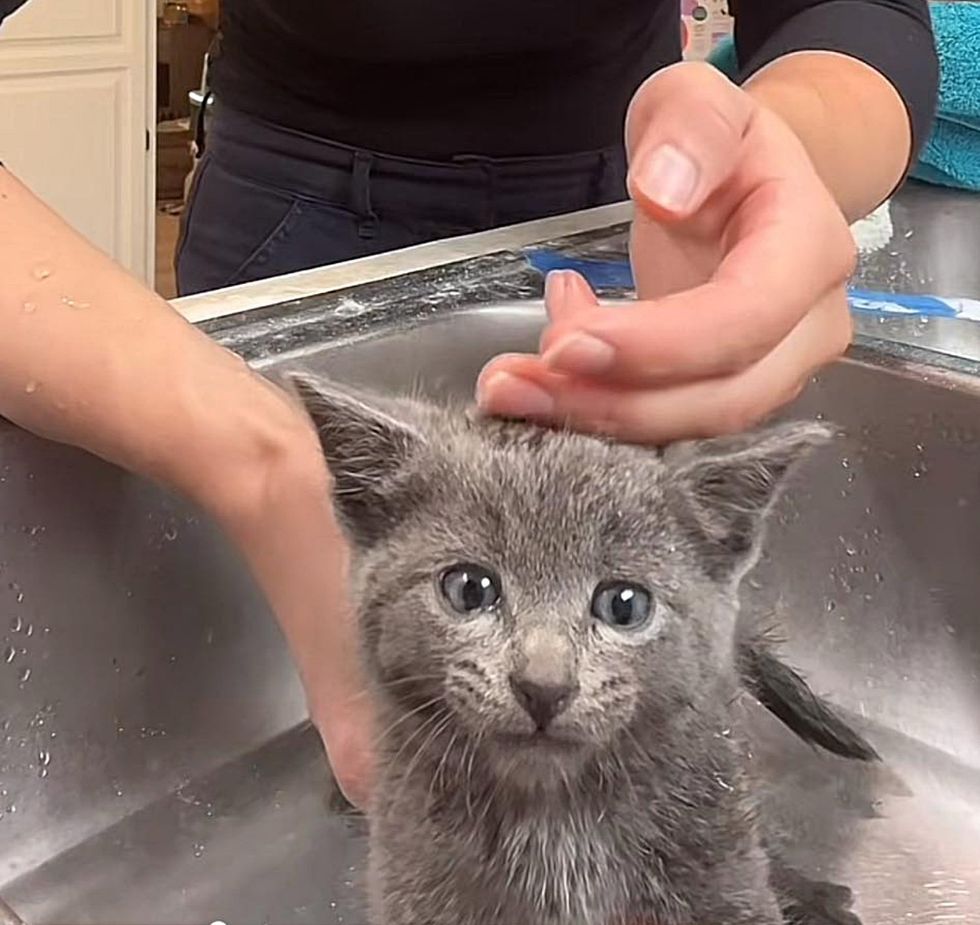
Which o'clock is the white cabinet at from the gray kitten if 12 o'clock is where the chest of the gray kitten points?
The white cabinet is roughly at 5 o'clock from the gray kitten.

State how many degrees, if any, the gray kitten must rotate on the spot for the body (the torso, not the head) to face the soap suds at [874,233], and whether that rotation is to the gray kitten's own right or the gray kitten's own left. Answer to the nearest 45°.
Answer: approximately 180°

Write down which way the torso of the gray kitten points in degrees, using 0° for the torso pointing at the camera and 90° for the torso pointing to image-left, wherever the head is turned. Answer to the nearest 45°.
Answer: approximately 0°

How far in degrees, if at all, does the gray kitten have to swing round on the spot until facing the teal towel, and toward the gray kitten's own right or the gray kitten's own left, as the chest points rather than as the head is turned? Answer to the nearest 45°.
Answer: approximately 180°

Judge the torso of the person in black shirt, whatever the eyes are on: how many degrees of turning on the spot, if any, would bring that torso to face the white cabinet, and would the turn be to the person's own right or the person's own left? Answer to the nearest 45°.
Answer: approximately 135° to the person's own right

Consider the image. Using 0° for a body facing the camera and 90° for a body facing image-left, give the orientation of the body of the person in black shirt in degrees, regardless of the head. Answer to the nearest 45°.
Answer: approximately 0°
